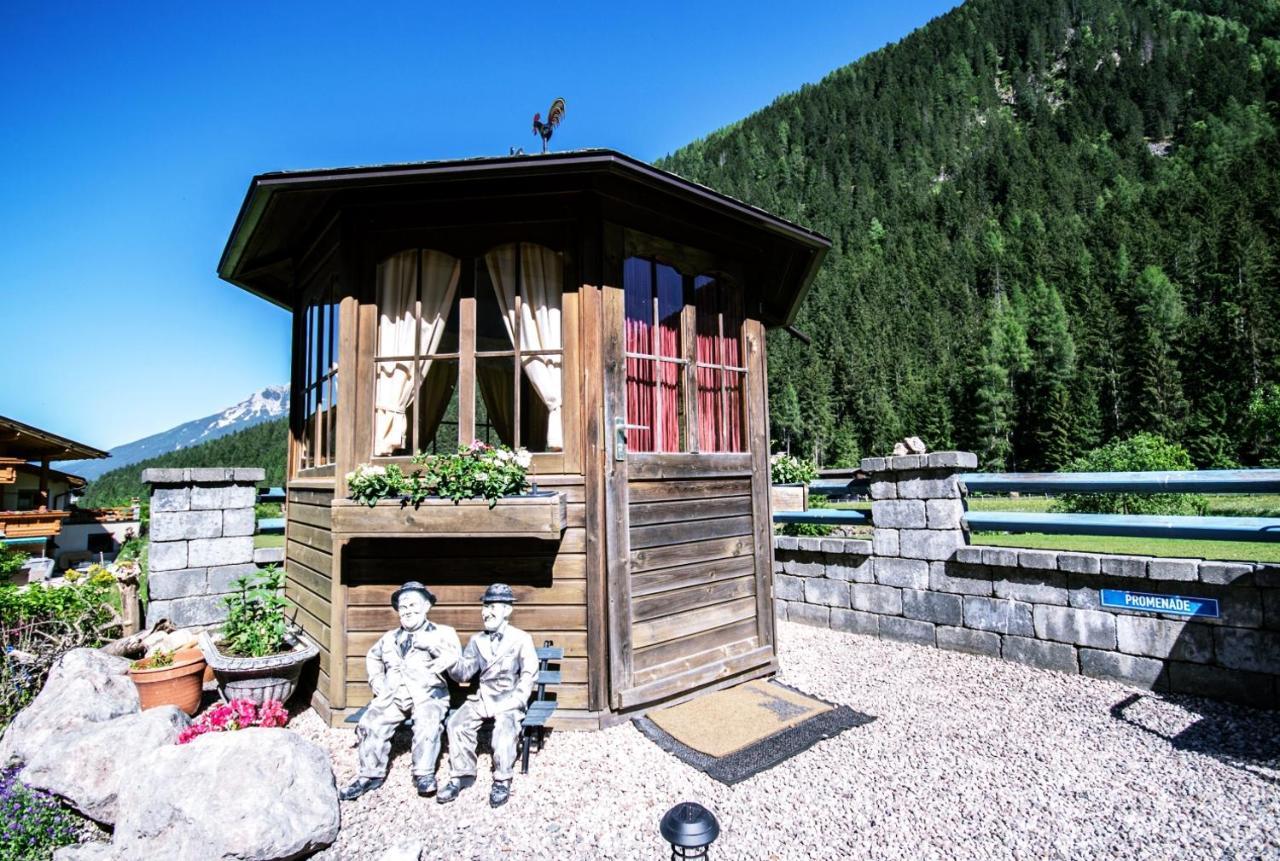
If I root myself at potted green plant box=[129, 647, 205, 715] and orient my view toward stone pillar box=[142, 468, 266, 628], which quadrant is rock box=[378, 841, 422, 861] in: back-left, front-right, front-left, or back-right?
back-right

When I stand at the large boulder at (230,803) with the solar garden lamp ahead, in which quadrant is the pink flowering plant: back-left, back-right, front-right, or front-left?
back-left

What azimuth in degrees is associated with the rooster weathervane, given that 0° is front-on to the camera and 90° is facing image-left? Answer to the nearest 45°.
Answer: approximately 90°

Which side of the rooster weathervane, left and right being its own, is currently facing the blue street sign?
back

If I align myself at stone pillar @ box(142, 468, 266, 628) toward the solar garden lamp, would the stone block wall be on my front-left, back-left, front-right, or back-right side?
front-left

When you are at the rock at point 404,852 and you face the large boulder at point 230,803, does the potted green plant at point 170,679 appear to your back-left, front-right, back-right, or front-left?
front-right
